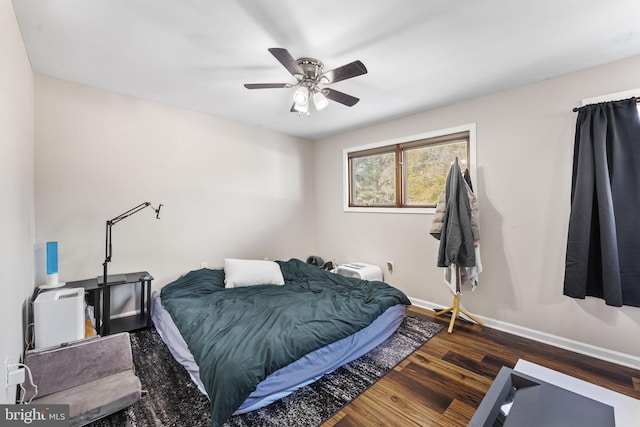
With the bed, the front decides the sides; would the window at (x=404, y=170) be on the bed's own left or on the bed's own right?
on the bed's own left

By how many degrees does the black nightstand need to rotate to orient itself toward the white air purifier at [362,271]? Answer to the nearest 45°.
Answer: approximately 45° to its left

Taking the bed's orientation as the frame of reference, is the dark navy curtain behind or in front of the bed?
in front

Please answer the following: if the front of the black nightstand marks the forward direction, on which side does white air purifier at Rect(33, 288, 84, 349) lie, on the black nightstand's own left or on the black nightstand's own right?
on the black nightstand's own right

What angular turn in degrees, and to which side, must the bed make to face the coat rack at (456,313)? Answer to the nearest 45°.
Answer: approximately 45° to its left

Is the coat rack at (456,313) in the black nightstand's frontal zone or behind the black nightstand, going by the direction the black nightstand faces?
frontal zone

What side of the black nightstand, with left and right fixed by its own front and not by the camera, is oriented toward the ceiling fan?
front

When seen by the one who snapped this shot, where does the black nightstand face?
facing the viewer and to the right of the viewer

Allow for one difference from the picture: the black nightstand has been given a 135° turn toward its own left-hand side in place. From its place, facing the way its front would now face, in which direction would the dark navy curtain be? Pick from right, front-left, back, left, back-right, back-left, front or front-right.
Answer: back-right

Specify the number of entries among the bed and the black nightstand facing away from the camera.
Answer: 0
